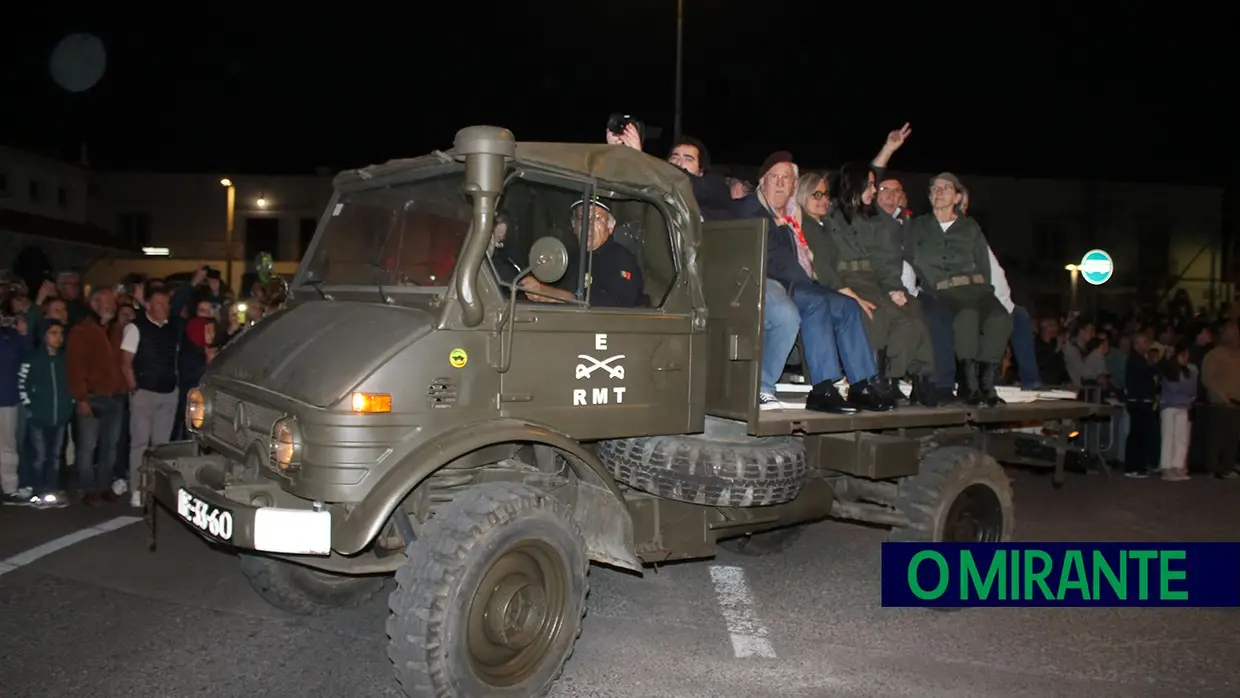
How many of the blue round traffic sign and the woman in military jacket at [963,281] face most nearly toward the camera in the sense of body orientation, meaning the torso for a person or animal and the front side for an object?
2

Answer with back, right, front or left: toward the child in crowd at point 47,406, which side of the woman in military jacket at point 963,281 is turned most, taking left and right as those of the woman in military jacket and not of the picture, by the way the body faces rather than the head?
right

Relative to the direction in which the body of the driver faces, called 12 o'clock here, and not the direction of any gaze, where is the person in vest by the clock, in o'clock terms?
The person in vest is roughly at 3 o'clock from the driver.

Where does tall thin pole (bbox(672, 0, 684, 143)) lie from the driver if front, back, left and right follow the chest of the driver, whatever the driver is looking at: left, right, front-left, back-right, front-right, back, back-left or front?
back-right

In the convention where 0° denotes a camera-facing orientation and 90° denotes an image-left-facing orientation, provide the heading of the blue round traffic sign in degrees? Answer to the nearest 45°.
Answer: approximately 0°

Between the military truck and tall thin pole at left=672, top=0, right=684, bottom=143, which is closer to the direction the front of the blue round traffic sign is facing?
the military truck

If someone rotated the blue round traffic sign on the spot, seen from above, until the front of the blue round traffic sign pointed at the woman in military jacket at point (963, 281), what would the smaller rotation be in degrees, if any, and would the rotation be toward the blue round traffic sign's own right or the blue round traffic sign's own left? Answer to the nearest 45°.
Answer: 0° — it already faces them

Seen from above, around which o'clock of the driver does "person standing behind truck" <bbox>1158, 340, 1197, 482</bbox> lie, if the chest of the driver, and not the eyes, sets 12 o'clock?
The person standing behind truck is roughly at 6 o'clock from the driver.

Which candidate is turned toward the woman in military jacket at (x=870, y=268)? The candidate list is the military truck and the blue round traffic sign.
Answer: the blue round traffic sign

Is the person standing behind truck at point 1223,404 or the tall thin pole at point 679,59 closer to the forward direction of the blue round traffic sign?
the person standing behind truck

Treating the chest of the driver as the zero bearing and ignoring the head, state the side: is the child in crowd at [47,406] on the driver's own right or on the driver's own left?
on the driver's own right
